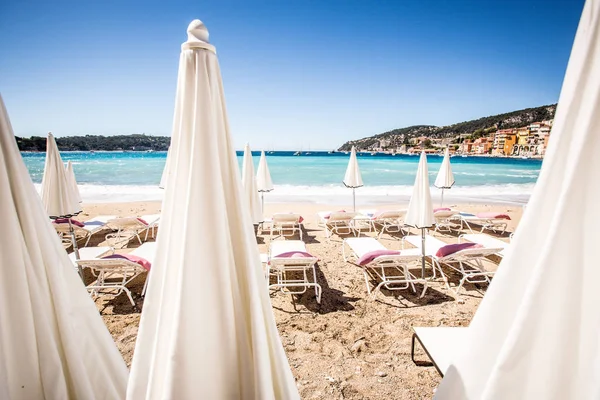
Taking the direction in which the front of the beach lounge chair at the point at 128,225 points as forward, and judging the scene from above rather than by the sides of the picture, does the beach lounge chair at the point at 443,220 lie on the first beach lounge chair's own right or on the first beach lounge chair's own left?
on the first beach lounge chair's own right

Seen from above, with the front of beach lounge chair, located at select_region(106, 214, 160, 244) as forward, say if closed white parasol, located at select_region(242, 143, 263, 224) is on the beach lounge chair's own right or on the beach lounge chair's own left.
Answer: on the beach lounge chair's own right

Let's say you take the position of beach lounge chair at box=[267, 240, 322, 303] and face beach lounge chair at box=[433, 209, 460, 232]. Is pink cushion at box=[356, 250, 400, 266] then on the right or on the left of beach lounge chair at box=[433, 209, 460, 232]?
right
